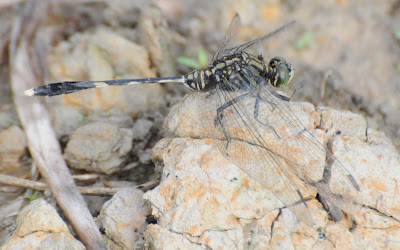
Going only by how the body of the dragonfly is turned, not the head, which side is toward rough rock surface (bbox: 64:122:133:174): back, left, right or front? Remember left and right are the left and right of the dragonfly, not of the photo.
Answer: back

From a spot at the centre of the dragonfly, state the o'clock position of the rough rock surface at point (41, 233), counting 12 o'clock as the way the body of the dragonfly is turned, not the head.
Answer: The rough rock surface is roughly at 5 o'clock from the dragonfly.

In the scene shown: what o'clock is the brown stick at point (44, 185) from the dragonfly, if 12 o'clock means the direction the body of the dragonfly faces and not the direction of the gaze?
The brown stick is roughly at 6 o'clock from the dragonfly.

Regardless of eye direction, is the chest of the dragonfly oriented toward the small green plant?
no

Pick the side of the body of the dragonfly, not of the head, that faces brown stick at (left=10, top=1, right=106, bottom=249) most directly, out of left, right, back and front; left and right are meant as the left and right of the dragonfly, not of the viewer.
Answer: back

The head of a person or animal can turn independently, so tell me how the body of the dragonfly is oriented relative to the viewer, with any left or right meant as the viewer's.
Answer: facing to the right of the viewer
